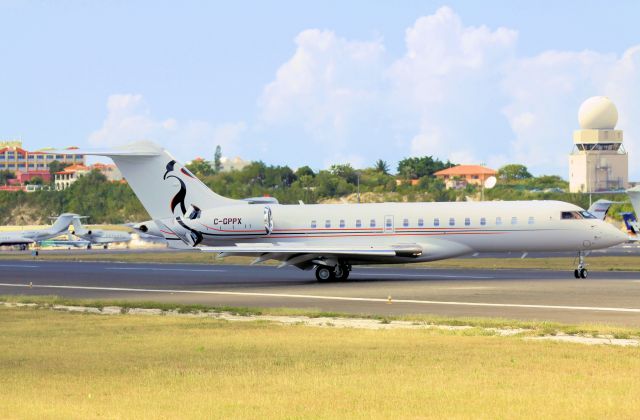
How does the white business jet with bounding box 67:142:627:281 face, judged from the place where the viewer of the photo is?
facing to the right of the viewer
